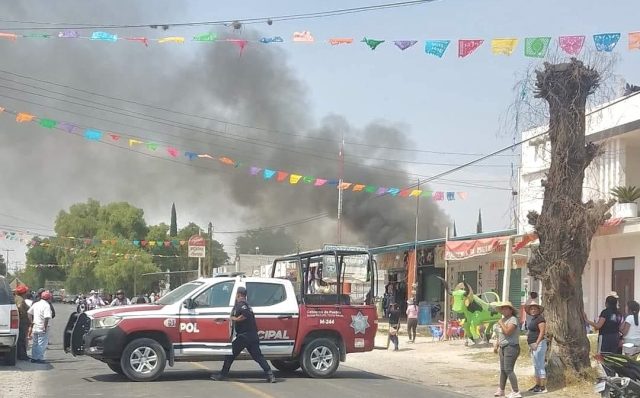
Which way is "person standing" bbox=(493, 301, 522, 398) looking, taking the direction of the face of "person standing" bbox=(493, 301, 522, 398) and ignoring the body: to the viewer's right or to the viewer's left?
to the viewer's left

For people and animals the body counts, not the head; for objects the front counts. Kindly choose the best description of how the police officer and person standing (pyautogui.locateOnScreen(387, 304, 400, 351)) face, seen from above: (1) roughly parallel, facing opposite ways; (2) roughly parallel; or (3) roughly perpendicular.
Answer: roughly perpendicular

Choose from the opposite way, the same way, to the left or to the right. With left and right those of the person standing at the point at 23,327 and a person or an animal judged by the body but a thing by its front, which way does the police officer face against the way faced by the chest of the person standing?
the opposite way

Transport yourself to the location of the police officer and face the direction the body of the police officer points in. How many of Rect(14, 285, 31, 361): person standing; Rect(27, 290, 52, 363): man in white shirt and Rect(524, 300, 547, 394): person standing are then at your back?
1

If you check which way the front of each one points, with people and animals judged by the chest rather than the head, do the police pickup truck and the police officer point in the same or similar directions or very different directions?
same or similar directions

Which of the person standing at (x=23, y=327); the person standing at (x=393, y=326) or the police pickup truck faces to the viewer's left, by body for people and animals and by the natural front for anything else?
the police pickup truck

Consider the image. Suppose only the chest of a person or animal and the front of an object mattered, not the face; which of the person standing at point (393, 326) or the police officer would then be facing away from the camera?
the person standing

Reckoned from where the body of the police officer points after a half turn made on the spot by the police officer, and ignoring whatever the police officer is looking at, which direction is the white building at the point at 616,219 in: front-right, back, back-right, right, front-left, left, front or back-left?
front-left

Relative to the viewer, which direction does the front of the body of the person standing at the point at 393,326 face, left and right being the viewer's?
facing away from the viewer

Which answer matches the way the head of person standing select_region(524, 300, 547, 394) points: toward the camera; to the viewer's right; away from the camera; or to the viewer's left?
toward the camera

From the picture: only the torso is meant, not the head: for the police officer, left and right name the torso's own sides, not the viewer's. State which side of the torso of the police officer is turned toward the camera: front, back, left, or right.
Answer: left

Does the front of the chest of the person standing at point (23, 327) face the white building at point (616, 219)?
yes

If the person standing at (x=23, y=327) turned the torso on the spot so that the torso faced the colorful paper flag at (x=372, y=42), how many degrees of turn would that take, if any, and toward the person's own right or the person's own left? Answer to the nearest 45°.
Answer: approximately 45° to the person's own right

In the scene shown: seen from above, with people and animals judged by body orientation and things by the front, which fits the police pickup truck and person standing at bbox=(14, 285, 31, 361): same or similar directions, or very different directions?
very different directions

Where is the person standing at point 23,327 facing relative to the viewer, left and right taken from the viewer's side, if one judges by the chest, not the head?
facing to the right of the viewer

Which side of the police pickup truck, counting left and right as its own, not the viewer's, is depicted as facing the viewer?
left
